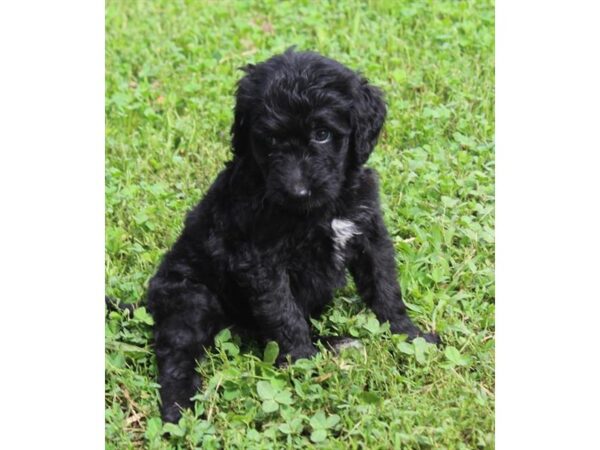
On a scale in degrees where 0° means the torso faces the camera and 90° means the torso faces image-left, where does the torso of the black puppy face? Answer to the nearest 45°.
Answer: approximately 315°
